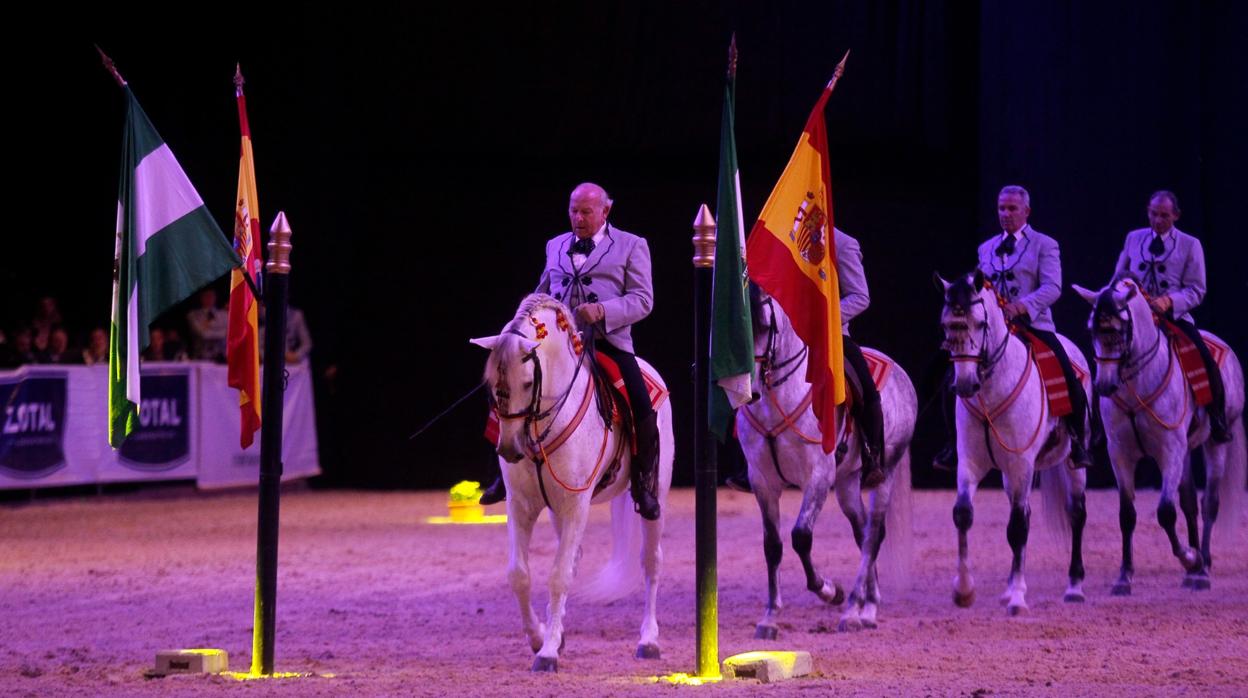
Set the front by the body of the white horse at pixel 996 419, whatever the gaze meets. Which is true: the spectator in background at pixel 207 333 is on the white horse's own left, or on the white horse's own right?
on the white horse's own right

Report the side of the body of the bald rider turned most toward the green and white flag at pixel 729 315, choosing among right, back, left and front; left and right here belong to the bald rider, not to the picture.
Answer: left

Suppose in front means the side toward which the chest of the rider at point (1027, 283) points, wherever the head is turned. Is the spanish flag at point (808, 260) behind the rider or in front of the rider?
in front

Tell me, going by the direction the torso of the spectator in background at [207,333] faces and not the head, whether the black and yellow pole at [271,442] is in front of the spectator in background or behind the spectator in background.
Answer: in front

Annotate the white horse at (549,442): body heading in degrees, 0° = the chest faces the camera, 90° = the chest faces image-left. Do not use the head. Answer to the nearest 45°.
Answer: approximately 45°

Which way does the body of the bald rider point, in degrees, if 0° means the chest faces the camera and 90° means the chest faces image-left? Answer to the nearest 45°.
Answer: approximately 45°
